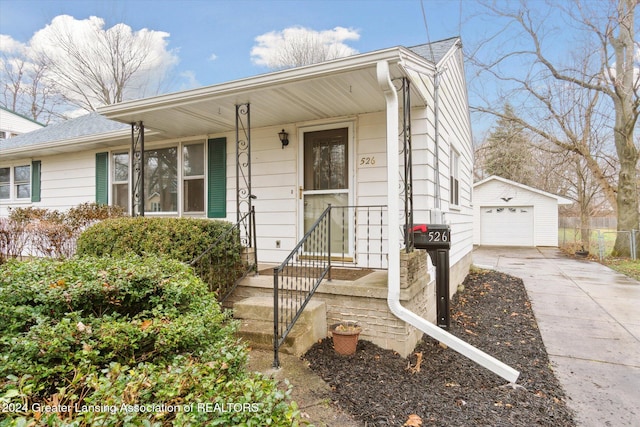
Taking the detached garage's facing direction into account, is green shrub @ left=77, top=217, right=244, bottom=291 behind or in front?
in front

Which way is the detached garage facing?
toward the camera

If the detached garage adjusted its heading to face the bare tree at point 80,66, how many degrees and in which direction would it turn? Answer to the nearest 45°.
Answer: approximately 45° to its right

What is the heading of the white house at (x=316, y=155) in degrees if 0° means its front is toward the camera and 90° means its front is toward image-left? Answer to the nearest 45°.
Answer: approximately 45°

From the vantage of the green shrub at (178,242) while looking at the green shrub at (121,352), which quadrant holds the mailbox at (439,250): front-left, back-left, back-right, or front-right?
front-left

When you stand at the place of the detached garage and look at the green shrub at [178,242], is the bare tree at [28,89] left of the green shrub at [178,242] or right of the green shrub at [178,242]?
right

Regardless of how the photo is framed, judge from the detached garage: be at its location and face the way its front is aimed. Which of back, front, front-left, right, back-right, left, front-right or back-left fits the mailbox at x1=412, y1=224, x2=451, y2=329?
front

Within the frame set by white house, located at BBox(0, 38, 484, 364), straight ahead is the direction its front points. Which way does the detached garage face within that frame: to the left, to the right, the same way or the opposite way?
the same way
